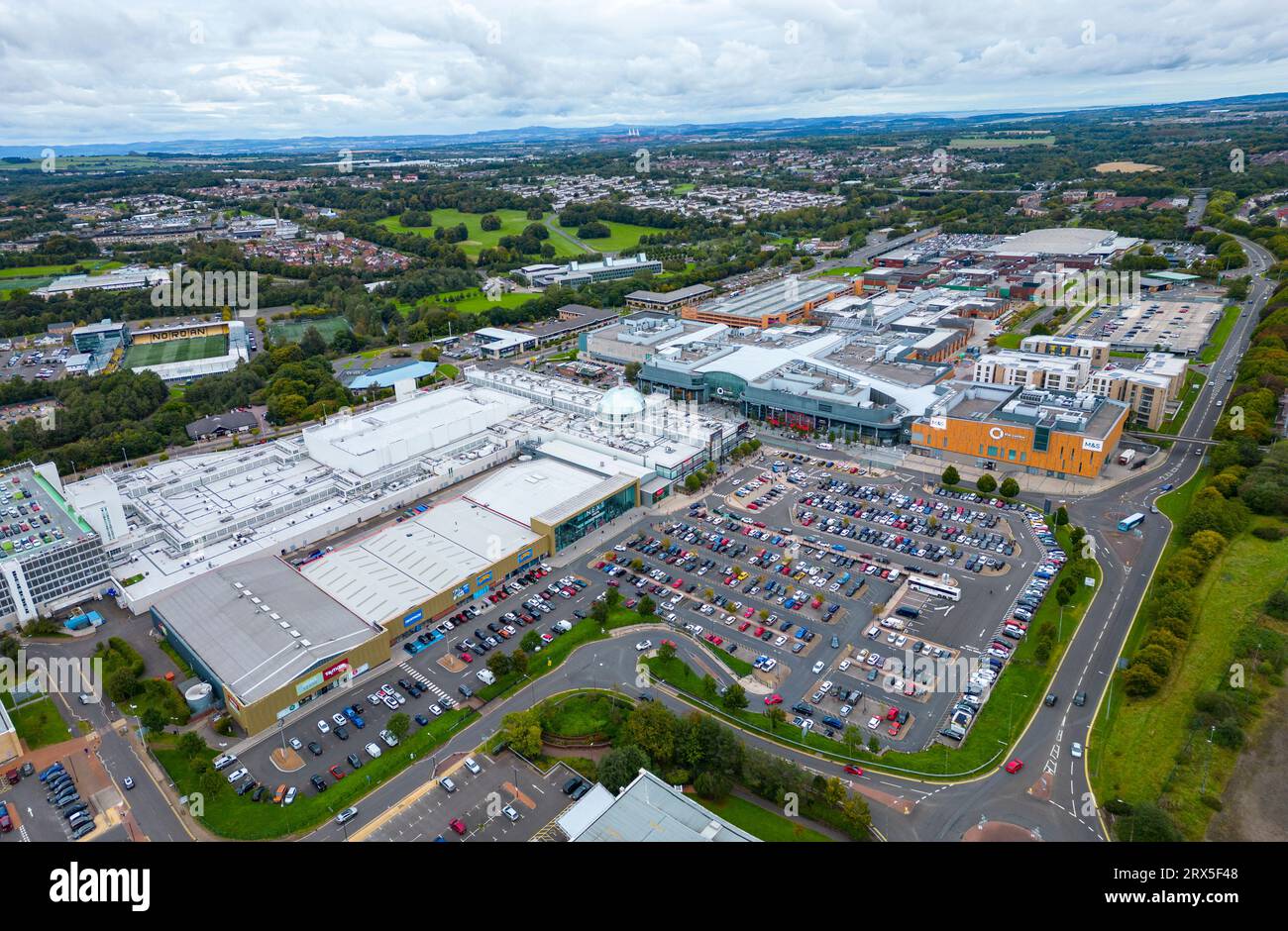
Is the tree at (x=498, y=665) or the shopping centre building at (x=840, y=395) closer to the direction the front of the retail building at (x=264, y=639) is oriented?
the tree

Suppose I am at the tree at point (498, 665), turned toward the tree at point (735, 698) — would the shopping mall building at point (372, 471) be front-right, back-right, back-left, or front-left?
back-left

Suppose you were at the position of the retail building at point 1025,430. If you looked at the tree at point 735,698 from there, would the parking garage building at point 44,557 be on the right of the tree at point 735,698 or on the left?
right

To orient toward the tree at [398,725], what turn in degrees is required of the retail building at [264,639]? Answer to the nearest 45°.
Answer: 0° — it already faces it

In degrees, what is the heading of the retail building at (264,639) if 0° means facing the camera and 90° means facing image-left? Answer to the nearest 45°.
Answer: approximately 315°

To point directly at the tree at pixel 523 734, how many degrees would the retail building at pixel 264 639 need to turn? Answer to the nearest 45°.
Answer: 0° — it already faces it

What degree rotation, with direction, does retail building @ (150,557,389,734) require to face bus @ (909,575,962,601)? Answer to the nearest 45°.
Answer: approximately 45° to its left

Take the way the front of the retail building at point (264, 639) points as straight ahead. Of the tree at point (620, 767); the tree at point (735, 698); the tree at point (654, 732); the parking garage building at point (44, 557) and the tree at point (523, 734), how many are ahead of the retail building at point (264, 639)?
4

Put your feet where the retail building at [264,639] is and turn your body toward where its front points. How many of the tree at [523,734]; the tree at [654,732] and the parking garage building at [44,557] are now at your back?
1
